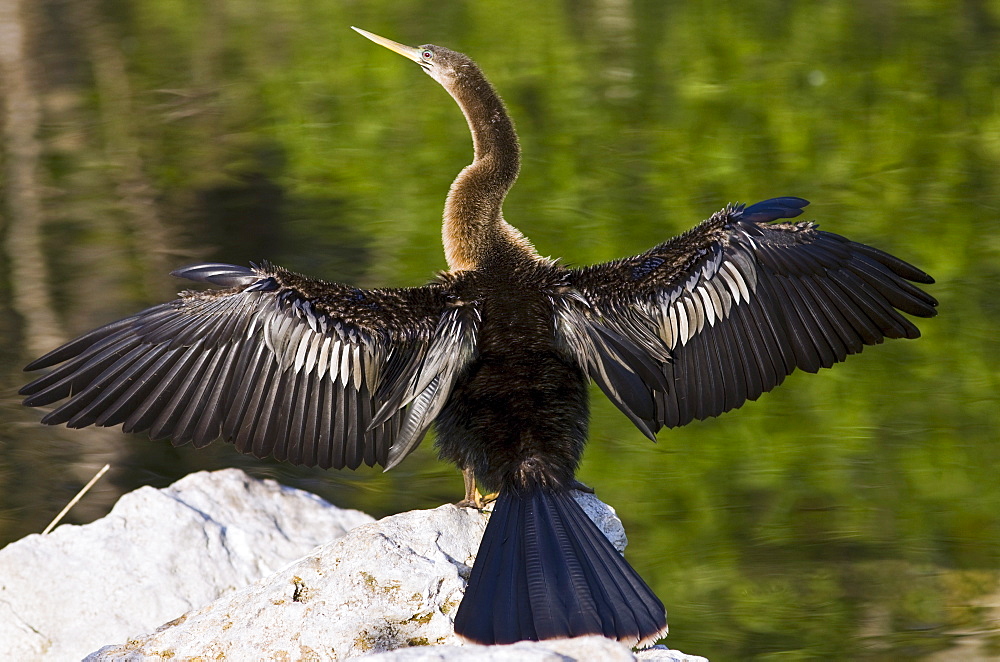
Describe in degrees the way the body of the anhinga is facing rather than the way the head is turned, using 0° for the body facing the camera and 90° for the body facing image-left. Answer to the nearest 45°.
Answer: approximately 180°
